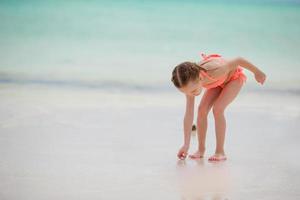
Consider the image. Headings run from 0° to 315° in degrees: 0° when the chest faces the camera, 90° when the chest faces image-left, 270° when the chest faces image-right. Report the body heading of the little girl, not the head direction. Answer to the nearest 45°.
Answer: approximately 45°

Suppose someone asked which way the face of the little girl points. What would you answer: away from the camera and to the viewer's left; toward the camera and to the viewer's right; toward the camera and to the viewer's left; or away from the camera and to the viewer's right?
toward the camera and to the viewer's left
